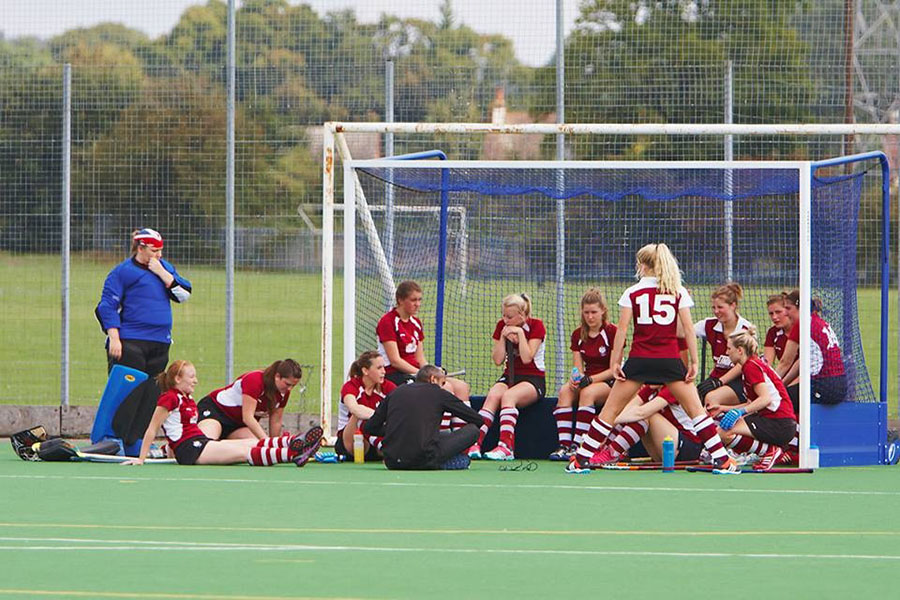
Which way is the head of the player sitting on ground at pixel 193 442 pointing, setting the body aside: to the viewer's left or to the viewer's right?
to the viewer's right

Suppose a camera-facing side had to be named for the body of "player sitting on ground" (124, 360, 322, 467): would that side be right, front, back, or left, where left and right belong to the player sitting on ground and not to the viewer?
right

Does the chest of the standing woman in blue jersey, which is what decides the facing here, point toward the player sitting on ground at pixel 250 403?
no

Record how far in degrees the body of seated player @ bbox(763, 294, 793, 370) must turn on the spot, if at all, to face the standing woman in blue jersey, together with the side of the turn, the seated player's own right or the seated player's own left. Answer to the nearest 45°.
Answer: approximately 45° to the seated player's own right

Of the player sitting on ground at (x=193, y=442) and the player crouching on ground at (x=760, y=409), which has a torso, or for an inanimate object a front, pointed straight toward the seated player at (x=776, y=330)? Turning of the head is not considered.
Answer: the player sitting on ground at (x=193, y=442)

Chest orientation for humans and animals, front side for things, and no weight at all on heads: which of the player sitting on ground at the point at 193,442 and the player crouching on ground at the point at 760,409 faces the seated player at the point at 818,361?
the player sitting on ground at the point at 193,442

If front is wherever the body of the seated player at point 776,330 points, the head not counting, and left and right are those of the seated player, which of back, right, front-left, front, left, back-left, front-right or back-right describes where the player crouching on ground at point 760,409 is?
front-left

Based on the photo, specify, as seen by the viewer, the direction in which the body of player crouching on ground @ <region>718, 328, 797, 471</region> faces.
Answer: to the viewer's left

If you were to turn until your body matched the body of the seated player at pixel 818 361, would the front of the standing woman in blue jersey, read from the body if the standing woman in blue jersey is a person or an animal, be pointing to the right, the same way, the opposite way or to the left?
the opposite way

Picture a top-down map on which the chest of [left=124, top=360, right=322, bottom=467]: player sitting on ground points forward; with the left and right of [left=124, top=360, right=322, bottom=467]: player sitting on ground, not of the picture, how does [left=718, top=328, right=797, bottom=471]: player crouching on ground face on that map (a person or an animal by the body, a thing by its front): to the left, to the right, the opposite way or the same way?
the opposite way

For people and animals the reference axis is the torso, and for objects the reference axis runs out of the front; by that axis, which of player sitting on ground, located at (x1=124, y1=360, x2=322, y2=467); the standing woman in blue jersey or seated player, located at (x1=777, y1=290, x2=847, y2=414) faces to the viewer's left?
the seated player
